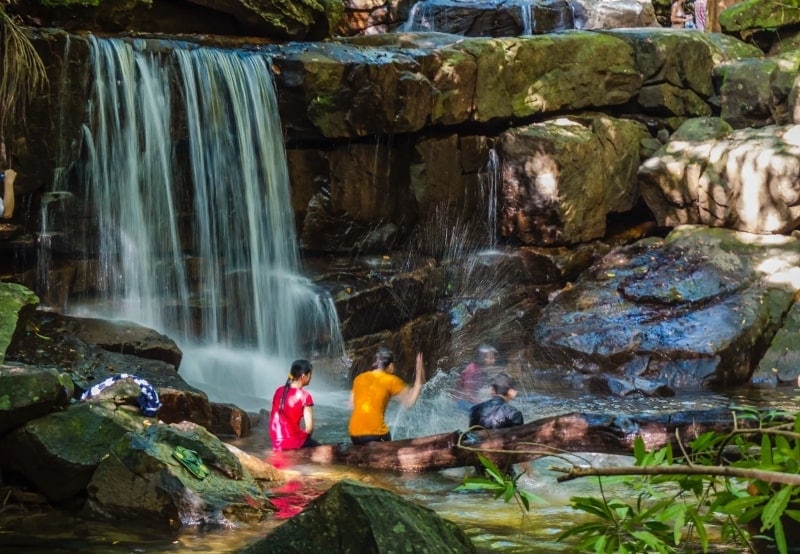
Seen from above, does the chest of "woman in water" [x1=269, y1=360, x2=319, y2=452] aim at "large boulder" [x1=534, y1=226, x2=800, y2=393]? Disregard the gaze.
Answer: yes

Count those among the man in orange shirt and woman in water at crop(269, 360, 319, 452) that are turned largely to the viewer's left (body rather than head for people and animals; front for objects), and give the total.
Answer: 0

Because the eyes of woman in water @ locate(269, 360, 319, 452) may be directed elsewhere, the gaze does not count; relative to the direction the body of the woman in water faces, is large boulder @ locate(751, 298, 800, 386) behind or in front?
in front

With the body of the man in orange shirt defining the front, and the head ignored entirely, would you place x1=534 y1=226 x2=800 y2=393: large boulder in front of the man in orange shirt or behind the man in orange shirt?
in front

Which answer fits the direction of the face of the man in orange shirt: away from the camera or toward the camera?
away from the camera

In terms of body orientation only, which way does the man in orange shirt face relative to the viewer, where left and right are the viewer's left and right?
facing away from the viewer and to the right of the viewer

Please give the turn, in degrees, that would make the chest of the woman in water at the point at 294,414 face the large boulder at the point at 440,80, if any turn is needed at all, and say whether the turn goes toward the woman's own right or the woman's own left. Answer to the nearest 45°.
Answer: approximately 45° to the woman's own left

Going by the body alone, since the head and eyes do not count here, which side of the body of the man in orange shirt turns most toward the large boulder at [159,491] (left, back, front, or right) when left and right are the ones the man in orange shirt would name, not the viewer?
back

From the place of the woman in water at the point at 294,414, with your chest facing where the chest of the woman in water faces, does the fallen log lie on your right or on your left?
on your right
